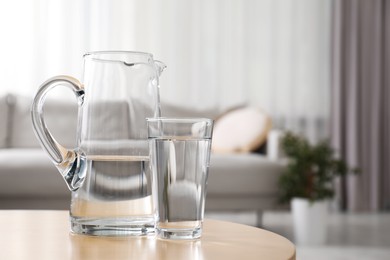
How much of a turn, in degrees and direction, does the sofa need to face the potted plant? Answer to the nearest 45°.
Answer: approximately 90° to its left

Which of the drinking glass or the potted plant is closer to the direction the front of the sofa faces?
the drinking glass

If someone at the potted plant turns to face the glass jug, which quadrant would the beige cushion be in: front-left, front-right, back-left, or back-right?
back-right

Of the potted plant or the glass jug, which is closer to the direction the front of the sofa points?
the glass jug

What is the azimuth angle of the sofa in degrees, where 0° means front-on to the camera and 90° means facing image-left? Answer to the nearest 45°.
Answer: approximately 0°

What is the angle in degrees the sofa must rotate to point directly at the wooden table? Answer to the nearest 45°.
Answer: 0° — it already faces it

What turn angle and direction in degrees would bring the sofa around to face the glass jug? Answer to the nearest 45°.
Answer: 0° — it already faces it
